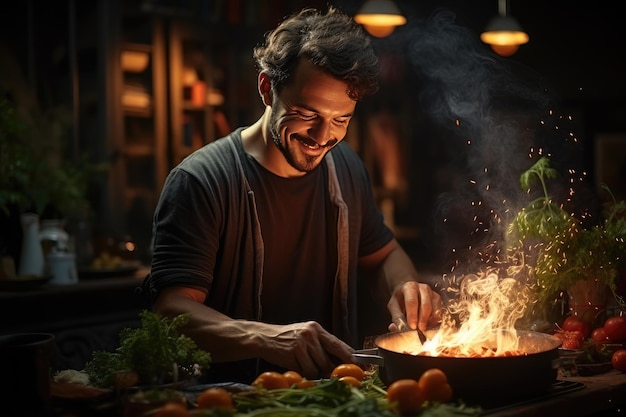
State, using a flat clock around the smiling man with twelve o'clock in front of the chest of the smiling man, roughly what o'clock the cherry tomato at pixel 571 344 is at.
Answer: The cherry tomato is roughly at 11 o'clock from the smiling man.

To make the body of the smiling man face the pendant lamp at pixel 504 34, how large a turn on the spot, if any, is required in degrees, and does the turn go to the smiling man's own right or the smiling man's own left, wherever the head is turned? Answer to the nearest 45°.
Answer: approximately 90° to the smiling man's own left

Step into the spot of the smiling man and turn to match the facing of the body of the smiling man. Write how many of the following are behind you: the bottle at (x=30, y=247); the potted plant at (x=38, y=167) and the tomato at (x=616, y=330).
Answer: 2

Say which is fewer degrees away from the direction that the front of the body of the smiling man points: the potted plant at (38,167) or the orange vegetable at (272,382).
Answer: the orange vegetable

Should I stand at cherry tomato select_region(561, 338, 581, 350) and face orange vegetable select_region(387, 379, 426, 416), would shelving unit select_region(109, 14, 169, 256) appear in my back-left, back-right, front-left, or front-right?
back-right

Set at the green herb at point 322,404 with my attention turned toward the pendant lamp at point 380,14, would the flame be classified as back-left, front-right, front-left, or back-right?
front-right

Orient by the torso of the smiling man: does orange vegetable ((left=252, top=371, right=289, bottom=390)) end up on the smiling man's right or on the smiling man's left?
on the smiling man's right

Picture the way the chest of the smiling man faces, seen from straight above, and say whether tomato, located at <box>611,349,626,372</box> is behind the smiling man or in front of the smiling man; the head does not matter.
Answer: in front

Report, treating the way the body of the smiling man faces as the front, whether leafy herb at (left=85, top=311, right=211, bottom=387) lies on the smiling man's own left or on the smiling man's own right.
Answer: on the smiling man's own right

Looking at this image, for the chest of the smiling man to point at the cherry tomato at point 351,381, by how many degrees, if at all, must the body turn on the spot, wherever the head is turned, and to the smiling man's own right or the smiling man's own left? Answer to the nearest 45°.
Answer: approximately 45° to the smiling man's own right

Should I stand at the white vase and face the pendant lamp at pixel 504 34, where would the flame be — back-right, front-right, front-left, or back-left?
front-right

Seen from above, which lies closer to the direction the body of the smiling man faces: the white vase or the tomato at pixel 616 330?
the tomato

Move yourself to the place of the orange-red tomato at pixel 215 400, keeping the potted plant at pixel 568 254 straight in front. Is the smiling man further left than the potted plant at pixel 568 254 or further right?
left

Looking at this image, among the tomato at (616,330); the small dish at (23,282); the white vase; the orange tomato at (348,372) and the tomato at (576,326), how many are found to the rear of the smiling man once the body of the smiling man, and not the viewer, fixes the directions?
2

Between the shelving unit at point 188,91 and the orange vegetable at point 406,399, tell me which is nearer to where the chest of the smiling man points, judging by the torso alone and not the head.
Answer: the orange vegetable

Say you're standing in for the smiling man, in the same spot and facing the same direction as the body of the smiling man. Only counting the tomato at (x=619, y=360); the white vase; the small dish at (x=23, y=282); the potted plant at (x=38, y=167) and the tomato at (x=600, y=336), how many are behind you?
3

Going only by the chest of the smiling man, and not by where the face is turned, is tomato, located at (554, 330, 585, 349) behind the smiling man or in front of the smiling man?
in front

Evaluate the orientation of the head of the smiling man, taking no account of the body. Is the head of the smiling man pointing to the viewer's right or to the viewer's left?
to the viewer's right
